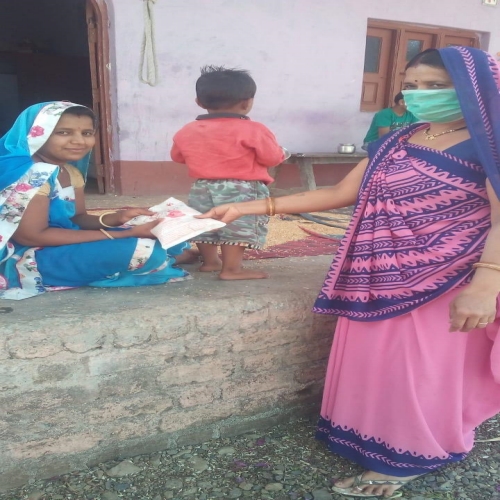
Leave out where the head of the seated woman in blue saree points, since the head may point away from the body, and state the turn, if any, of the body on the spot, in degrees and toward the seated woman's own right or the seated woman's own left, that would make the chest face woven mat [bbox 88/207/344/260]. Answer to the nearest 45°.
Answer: approximately 90° to the seated woman's own left

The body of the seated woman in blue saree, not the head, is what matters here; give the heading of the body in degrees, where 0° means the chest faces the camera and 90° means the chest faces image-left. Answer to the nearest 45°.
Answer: approximately 315°

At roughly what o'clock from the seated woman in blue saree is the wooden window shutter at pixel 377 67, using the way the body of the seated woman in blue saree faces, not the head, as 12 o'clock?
The wooden window shutter is roughly at 9 o'clock from the seated woman in blue saree.

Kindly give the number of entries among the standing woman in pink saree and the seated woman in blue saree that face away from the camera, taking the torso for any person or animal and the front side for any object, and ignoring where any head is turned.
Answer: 0

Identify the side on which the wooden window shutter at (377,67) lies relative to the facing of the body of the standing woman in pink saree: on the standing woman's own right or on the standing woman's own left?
on the standing woman's own right

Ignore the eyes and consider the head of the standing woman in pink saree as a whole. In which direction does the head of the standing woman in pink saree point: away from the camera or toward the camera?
toward the camera

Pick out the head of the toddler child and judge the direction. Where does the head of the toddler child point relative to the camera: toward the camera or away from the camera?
away from the camera

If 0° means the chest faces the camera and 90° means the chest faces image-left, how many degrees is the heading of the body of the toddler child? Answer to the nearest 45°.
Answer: approximately 225°

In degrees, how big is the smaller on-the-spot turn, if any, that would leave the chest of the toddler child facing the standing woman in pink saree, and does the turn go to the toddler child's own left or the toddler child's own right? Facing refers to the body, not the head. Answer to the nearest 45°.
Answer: approximately 90° to the toddler child's own right

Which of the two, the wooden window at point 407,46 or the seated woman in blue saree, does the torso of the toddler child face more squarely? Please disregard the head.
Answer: the wooden window

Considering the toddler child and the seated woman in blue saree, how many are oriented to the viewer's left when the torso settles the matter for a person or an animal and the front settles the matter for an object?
0
